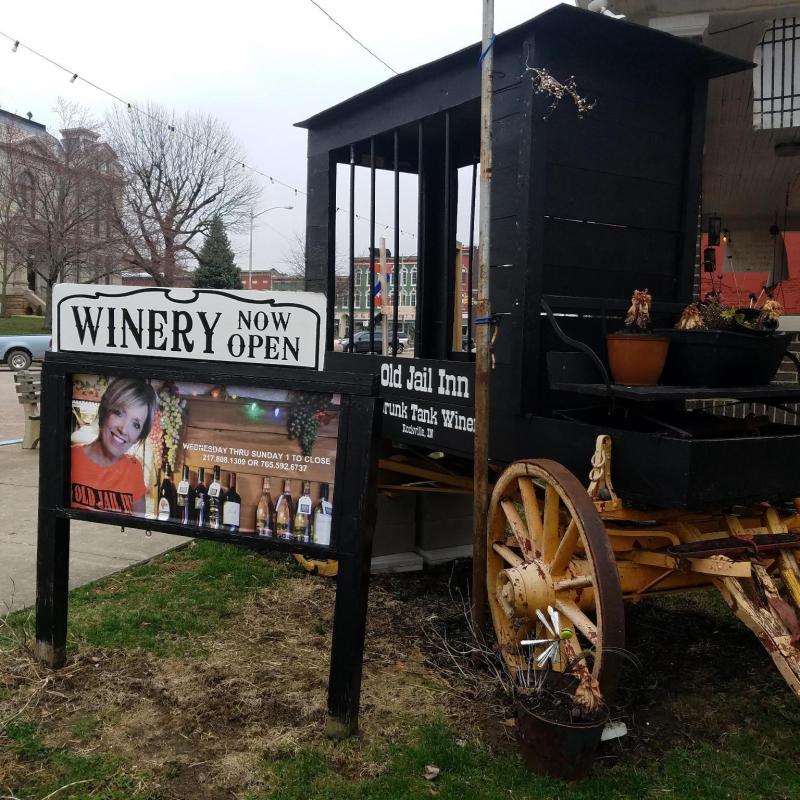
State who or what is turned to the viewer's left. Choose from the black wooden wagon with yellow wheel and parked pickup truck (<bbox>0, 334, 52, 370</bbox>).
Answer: the parked pickup truck

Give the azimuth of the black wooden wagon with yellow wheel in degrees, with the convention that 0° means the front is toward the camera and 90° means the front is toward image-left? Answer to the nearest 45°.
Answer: approximately 315°

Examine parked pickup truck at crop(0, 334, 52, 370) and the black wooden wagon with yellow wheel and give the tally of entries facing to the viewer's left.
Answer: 1

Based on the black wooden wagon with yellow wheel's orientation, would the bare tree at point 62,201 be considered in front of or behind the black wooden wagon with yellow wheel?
behind

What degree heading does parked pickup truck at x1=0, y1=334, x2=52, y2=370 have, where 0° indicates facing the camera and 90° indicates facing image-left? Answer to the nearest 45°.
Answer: approximately 90°

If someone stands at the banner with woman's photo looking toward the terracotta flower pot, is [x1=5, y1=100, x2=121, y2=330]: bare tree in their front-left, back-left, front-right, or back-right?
back-left

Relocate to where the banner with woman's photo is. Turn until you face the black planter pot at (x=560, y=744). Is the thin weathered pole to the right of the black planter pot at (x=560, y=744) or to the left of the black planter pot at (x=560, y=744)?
left

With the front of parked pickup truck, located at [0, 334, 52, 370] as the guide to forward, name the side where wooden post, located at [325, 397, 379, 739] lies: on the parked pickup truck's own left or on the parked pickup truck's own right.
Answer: on the parked pickup truck's own left

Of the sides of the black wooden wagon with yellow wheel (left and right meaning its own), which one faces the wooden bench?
back

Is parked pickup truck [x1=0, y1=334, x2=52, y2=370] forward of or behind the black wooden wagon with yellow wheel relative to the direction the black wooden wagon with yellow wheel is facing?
behind

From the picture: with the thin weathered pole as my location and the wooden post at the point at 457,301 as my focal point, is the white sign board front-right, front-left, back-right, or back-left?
back-left
